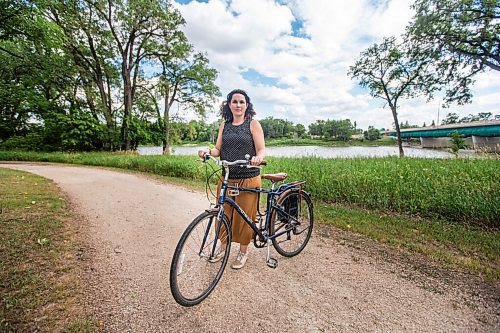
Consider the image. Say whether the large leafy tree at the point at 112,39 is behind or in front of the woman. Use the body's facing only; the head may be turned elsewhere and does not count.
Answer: behind

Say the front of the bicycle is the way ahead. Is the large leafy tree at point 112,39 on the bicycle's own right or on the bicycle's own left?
on the bicycle's own right

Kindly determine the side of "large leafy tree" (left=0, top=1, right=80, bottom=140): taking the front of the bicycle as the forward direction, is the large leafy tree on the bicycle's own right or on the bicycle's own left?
on the bicycle's own right

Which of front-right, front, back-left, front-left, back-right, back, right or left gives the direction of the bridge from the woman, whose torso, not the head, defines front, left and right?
back-left

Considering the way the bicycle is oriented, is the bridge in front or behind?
behind

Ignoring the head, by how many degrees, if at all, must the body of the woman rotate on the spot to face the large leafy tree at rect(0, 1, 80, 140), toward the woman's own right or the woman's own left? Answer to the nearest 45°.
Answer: approximately 135° to the woman's own right

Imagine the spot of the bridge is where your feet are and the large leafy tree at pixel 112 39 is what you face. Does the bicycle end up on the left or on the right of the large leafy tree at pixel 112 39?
left
